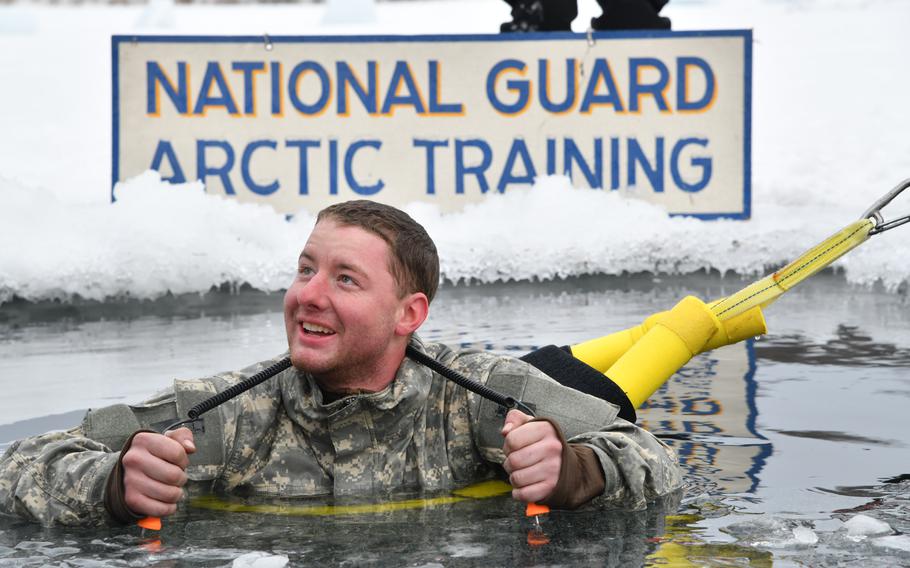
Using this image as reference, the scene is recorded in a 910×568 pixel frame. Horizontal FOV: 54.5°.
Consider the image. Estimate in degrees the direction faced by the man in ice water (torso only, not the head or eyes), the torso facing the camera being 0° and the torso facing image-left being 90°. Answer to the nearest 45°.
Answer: approximately 0°

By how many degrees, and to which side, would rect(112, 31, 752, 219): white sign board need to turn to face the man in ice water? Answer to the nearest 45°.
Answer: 0° — it already faces them

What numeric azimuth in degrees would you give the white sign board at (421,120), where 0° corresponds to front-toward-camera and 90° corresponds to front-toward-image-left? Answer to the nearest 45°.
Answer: approximately 0°

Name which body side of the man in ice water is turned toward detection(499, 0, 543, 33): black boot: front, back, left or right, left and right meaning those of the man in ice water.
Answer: back

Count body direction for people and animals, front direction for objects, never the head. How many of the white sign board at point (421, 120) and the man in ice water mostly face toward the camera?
2

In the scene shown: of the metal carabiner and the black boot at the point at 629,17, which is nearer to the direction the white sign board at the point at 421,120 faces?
the metal carabiner

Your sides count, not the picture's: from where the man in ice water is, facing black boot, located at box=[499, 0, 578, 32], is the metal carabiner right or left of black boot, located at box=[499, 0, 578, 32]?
right

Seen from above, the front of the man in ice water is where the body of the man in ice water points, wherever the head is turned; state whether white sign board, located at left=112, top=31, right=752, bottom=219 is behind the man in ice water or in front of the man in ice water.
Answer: behind

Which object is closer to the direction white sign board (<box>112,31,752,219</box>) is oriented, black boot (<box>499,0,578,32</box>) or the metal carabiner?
the metal carabiner
